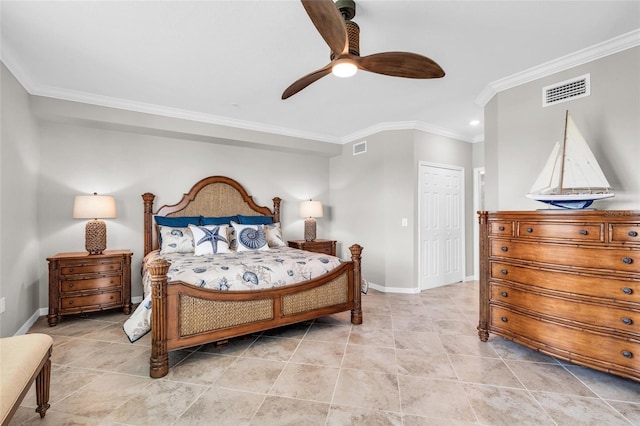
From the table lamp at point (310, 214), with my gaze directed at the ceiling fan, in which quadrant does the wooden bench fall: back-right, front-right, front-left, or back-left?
front-right

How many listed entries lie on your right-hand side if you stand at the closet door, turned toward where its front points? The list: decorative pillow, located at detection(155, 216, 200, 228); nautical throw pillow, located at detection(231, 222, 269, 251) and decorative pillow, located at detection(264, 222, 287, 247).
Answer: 3

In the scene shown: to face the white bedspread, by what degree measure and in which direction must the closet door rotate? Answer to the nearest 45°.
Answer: approximately 90° to its right

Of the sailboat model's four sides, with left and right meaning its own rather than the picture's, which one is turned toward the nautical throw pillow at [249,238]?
front

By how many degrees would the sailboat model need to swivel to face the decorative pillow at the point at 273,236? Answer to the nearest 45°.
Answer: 0° — it already faces it

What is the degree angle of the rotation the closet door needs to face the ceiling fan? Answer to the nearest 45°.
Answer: approximately 45° to its right

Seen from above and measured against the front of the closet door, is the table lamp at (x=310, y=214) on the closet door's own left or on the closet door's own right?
on the closet door's own right

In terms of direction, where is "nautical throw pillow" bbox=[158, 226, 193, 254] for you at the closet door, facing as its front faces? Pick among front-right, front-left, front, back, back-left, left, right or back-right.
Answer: right

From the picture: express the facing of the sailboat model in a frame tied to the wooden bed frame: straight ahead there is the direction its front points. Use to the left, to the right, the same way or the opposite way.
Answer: the opposite way

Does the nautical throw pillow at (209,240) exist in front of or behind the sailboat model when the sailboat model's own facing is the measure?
in front

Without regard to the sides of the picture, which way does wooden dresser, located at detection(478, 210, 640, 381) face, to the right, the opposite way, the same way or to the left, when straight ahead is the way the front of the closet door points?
to the right

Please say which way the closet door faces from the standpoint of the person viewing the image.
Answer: facing the viewer and to the right of the viewer

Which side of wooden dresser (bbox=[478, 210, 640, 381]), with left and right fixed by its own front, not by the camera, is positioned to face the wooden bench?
front

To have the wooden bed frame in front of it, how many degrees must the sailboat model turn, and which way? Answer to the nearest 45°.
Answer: approximately 45° to its left

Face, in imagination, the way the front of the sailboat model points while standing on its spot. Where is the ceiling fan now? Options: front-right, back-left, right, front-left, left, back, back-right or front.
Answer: front-left
